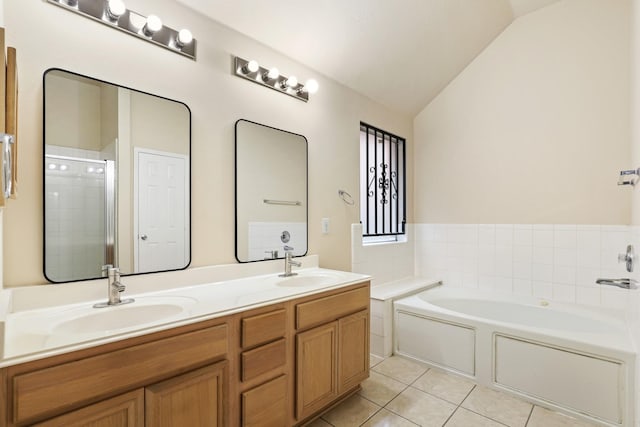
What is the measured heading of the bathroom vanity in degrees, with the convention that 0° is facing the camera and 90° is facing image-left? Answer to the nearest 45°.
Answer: approximately 315°

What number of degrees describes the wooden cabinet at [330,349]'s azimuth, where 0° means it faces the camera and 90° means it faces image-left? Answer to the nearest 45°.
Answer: approximately 315°

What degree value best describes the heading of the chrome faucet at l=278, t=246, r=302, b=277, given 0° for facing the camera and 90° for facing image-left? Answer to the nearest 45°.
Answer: approximately 315°

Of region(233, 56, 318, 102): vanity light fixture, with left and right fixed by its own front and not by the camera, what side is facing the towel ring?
left

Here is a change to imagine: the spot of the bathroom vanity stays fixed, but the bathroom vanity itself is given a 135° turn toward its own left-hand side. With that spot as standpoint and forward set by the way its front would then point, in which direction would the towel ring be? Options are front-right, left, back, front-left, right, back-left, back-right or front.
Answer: front-right

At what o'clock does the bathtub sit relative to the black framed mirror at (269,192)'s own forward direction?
The bathtub is roughly at 11 o'clock from the black framed mirror.

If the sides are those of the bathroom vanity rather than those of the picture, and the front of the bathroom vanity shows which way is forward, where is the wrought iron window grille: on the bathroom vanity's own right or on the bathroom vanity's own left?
on the bathroom vanity's own left

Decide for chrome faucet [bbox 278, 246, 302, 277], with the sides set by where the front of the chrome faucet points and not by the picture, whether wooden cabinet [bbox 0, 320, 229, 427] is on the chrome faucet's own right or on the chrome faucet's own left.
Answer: on the chrome faucet's own right

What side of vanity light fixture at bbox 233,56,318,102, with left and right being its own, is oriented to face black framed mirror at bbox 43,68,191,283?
right
